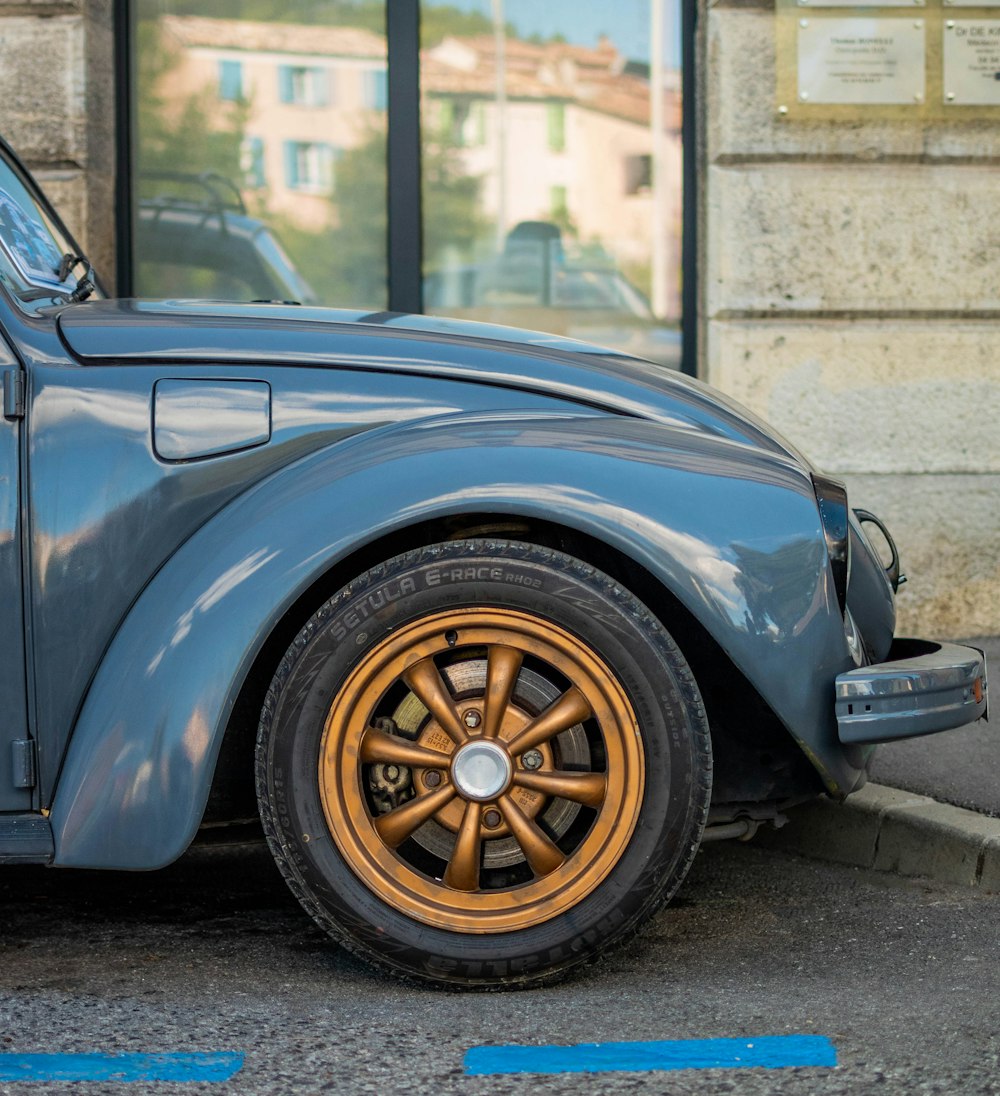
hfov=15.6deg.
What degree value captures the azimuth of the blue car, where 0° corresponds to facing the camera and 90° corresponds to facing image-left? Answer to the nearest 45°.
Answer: approximately 270°

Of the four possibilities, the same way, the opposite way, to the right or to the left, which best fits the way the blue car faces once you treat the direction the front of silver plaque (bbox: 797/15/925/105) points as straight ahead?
to the left

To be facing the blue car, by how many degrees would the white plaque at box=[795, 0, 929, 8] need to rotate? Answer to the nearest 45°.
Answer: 0° — it already faces it

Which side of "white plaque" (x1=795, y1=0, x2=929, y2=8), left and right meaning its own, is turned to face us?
front

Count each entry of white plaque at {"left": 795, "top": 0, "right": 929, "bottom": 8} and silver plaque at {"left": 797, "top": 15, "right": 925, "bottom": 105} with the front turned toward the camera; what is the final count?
2

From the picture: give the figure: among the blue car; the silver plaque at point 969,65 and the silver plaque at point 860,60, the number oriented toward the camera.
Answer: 2

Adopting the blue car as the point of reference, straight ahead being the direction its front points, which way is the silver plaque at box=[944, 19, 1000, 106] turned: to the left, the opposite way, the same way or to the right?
to the right

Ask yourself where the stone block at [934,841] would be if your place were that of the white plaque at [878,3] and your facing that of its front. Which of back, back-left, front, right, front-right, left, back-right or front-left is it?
front

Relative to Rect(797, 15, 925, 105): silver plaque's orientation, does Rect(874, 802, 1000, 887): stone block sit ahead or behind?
ahead

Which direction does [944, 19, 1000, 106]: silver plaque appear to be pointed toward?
toward the camera

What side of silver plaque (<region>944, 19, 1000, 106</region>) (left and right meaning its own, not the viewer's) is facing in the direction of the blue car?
front

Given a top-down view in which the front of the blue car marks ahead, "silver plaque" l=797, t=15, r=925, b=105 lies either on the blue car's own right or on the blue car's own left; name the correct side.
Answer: on the blue car's own left
